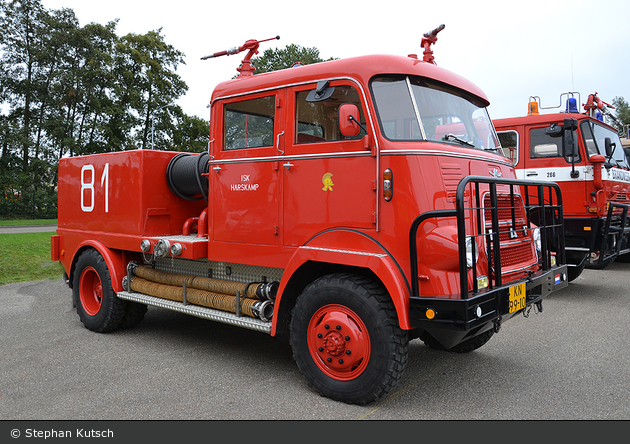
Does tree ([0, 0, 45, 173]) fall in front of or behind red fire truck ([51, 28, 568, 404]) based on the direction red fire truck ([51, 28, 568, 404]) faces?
behind

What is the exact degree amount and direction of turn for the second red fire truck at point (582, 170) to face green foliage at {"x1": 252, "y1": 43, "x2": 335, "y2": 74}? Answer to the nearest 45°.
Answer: approximately 180°

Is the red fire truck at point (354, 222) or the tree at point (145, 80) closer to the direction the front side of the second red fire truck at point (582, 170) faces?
the red fire truck

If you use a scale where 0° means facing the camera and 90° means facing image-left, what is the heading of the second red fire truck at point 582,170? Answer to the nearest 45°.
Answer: approximately 315°

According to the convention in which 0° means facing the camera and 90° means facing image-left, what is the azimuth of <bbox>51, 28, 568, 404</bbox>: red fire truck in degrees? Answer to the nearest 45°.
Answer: approximately 315°

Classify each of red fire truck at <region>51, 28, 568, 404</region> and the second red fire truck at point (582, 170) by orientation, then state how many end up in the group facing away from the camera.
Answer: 0

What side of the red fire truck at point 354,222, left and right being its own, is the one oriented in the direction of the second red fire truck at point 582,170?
left

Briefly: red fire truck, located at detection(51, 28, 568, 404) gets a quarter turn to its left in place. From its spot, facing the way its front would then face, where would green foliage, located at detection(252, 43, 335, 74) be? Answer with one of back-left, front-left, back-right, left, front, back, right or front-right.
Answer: front-left

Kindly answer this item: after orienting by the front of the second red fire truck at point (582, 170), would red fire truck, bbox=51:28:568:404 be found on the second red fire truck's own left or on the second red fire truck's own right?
on the second red fire truck's own right

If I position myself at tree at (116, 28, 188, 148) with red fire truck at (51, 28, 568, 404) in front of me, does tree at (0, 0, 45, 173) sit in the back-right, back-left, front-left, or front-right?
back-right
